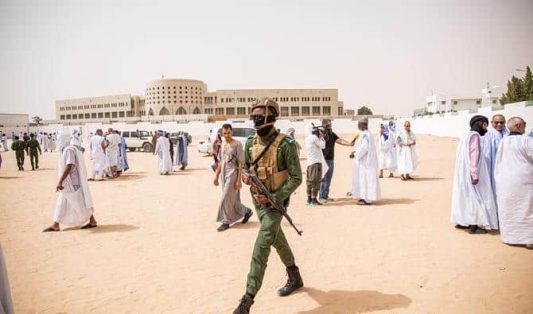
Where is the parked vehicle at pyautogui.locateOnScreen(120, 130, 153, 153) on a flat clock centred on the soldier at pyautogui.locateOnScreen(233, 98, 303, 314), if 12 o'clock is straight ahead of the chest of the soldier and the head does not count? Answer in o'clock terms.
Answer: The parked vehicle is roughly at 4 o'clock from the soldier.

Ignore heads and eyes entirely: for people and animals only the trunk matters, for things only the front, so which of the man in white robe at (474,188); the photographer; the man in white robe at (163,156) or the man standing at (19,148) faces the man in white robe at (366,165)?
the photographer

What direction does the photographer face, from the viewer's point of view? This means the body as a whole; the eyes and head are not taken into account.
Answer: to the viewer's right

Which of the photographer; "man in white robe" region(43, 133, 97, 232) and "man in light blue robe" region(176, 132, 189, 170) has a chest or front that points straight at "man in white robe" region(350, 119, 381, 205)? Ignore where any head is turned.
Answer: the photographer

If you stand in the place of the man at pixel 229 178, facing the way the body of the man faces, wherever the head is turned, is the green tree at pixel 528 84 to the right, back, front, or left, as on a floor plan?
back

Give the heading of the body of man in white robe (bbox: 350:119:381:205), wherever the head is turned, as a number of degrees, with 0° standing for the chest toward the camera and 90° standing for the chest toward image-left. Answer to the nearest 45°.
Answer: approximately 90°

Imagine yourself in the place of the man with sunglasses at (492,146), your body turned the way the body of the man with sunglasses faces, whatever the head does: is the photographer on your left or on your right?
on your right

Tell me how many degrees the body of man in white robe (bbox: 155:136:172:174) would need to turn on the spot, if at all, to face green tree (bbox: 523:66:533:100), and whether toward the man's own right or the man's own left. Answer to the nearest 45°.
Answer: approximately 45° to the man's own right

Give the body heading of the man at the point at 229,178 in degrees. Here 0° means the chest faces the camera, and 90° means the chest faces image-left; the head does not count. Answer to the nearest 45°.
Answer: approximately 45°

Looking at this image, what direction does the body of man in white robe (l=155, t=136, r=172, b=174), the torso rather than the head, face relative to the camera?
away from the camera

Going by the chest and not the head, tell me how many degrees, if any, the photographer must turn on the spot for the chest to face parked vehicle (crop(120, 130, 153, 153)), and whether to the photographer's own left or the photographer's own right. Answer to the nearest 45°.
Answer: approximately 135° to the photographer's own left

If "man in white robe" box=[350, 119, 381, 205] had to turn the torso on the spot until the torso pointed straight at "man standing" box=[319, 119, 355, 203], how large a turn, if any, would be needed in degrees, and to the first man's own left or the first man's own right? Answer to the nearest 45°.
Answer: approximately 45° to the first man's own right
